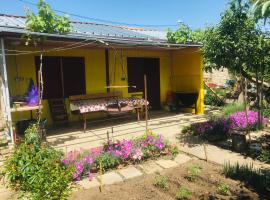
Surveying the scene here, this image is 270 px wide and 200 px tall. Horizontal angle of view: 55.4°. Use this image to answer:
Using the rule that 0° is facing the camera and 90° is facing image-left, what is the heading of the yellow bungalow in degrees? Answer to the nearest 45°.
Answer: approximately 0°

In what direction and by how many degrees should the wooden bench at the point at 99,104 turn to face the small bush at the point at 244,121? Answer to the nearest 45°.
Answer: approximately 45° to its left

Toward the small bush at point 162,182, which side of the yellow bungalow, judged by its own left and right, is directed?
front

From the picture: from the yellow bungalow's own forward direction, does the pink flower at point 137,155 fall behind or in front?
in front

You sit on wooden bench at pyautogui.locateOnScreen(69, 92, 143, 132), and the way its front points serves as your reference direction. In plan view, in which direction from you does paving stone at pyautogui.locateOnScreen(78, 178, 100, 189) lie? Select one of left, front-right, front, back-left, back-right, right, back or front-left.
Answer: front-right

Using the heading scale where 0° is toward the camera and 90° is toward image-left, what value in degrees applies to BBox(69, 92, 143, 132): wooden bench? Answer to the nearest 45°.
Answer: approximately 315°

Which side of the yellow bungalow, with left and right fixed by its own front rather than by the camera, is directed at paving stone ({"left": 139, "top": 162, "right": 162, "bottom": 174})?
front

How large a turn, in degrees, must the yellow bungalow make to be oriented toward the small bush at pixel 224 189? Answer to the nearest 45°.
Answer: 0° — it already faces it

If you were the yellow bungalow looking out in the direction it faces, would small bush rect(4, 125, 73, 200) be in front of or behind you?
in front

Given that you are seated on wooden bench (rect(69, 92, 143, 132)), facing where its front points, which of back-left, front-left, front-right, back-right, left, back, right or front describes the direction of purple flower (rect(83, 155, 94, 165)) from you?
front-right

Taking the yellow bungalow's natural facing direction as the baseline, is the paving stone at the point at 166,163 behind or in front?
in front
